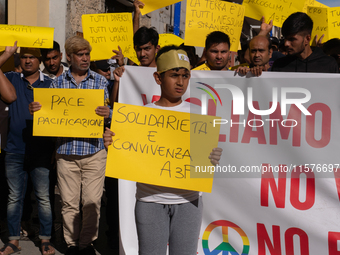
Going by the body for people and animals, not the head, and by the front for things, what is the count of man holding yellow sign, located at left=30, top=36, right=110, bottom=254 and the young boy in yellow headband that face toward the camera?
2

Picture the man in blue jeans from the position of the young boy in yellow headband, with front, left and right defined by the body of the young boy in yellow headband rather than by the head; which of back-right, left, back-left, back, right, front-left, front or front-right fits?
back-right

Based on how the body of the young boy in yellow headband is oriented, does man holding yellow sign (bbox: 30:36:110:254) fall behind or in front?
behind

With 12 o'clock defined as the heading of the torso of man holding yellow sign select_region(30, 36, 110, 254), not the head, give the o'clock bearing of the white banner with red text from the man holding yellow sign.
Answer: The white banner with red text is roughly at 10 o'clock from the man holding yellow sign.

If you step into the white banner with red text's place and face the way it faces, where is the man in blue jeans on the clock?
The man in blue jeans is roughly at 3 o'clock from the white banner with red text.

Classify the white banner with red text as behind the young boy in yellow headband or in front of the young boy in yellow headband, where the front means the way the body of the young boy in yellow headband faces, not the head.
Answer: behind

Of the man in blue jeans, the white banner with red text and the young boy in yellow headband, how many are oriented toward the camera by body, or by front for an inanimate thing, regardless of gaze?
3

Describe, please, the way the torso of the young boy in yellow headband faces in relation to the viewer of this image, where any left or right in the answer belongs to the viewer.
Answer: facing the viewer

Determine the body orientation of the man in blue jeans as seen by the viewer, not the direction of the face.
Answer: toward the camera

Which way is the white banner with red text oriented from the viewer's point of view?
toward the camera
